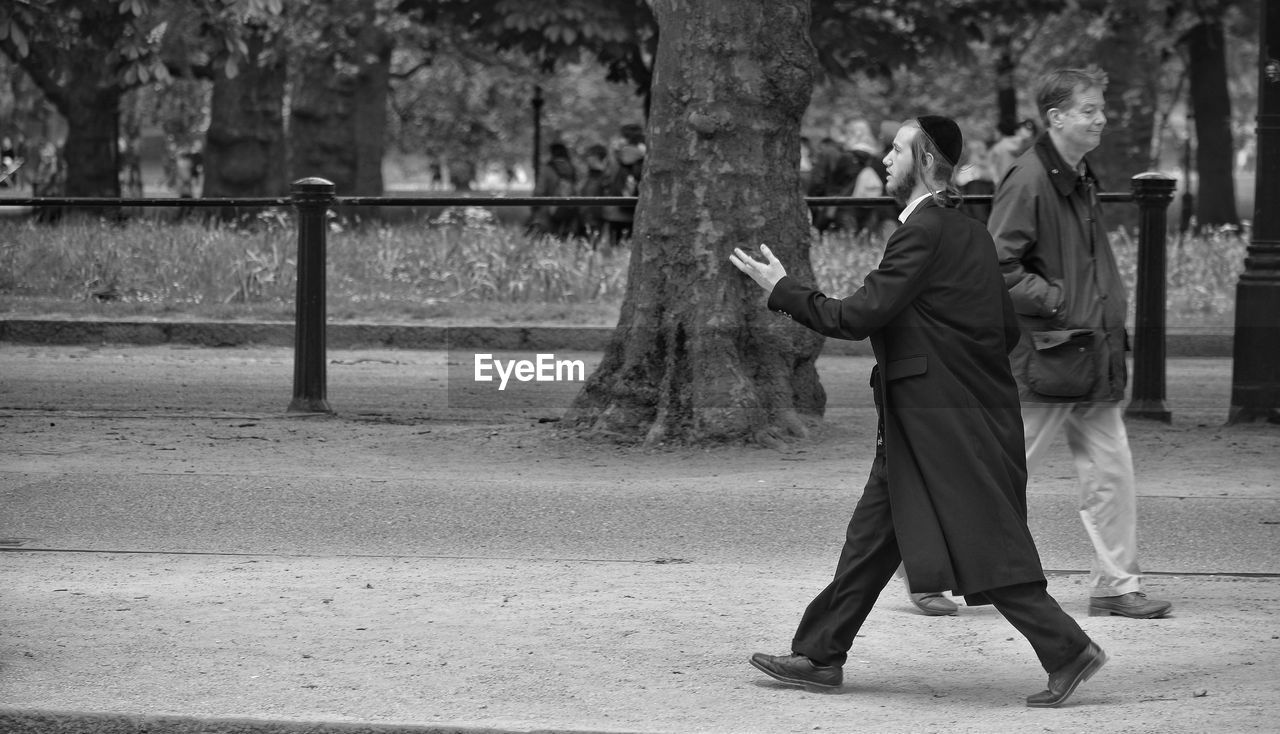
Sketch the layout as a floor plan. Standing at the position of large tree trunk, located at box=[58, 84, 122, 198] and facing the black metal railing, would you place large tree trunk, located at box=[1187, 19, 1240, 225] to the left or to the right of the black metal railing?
left

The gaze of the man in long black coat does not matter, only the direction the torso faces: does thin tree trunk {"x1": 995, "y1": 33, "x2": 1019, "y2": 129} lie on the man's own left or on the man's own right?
on the man's own right

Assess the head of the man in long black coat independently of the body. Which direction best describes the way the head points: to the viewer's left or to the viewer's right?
to the viewer's left

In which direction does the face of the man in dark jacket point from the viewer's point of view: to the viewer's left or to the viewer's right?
to the viewer's right

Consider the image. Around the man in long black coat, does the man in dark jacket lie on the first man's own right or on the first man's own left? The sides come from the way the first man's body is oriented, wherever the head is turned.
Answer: on the first man's own right

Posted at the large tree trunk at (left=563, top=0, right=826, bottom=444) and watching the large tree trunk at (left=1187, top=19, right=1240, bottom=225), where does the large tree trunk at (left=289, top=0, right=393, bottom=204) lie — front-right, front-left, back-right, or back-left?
front-left

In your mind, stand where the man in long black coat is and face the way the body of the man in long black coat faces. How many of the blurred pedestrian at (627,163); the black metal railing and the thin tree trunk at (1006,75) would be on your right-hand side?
3

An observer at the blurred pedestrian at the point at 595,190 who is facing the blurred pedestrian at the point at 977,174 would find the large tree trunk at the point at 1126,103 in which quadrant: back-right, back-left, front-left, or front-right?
front-left

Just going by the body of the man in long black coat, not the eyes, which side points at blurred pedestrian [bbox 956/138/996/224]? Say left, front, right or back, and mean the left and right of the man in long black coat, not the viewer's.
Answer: right

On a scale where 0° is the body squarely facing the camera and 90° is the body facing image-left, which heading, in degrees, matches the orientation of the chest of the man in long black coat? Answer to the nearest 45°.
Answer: approximately 90°

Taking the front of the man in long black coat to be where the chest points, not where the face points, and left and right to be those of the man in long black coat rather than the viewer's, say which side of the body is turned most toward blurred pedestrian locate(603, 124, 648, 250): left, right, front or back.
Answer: right
